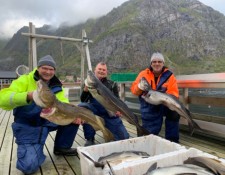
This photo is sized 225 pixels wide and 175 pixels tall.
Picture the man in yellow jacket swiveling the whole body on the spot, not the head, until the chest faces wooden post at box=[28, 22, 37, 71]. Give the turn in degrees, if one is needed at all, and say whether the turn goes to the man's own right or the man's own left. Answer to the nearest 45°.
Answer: approximately 135° to the man's own left

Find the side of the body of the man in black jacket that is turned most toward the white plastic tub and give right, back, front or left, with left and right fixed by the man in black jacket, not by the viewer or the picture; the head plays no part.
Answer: front

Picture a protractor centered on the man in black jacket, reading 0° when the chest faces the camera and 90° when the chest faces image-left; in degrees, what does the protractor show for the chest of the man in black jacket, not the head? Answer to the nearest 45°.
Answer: approximately 0°

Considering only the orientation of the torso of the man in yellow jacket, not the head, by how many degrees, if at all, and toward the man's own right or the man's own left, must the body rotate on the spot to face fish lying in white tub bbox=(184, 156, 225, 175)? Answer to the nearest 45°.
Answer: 0° — they already face it
